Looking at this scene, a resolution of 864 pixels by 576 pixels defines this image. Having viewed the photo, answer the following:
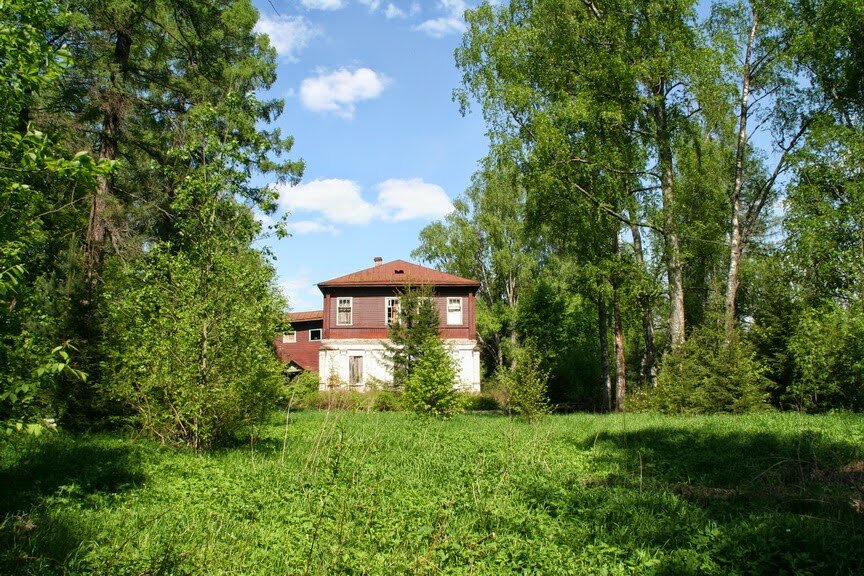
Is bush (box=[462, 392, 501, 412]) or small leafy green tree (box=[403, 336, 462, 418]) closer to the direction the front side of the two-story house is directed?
the small leafy green tree

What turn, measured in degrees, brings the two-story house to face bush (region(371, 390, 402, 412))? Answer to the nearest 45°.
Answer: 0° — it already faces it

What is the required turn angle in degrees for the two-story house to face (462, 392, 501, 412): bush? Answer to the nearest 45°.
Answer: approximately 45° to its left

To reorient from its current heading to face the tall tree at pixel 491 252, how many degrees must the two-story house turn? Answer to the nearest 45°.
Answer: approximately 135° to its left

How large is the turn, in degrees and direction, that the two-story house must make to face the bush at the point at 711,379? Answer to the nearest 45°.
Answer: approximately 45° to its left

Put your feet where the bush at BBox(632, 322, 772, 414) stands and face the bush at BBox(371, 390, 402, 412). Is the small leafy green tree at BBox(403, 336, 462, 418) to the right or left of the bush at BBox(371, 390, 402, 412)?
left

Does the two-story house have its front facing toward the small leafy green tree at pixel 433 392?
yes

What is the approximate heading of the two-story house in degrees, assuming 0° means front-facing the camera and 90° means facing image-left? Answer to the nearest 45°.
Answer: approximately 0°
